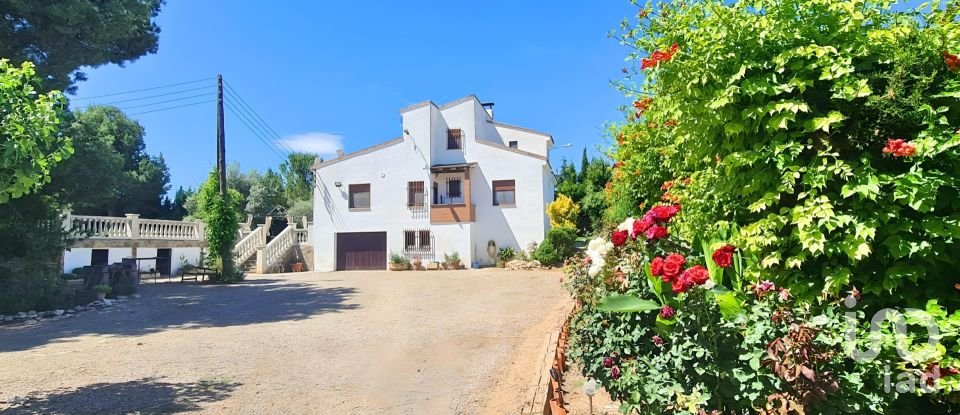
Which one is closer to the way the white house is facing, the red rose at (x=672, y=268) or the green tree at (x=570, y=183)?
the red rose

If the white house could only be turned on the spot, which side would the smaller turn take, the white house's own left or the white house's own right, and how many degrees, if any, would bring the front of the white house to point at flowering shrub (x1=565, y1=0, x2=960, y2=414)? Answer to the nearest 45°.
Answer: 0° — it already faces it

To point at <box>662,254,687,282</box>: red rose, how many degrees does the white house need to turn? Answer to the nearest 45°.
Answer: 0° — it already faces it

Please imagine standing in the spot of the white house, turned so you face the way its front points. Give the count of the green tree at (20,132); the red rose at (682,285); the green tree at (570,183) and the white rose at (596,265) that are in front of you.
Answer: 3

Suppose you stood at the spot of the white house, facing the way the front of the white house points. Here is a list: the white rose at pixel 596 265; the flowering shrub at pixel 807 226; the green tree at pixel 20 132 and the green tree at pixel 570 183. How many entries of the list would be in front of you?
3

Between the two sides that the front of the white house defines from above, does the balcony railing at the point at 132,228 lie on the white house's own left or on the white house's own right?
on the white house's own right

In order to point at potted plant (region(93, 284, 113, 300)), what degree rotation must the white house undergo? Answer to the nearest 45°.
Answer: approximately 45° to its right

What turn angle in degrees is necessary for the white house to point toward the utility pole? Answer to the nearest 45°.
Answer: approximately 45° to its right

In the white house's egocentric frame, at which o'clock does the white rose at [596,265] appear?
The white rose is roughly at 12 o'clock from the white house.

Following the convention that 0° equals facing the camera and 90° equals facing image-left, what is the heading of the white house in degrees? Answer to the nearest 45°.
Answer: approximately 0°
